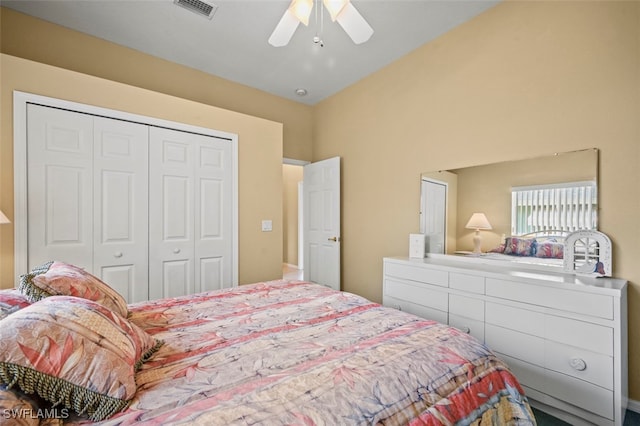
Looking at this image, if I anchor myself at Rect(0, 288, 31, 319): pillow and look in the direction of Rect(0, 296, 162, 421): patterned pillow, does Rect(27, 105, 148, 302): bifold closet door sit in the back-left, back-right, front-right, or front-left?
back-left

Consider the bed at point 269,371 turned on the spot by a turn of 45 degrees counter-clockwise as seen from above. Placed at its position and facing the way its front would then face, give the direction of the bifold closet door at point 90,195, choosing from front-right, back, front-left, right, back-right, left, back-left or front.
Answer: front-left

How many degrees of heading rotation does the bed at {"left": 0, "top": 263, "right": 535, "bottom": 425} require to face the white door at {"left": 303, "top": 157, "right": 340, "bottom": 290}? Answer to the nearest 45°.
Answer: approximately 45° to its left

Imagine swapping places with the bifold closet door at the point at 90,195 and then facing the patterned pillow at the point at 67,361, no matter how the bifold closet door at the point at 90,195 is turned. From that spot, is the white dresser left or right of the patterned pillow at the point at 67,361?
left

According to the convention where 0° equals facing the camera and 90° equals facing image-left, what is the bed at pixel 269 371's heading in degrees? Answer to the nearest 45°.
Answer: approximately 225°

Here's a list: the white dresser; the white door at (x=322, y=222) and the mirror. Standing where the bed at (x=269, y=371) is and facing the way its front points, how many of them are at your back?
0

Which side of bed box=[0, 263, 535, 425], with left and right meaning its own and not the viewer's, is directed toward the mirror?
front

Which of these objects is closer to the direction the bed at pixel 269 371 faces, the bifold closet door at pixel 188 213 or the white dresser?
the white dresser

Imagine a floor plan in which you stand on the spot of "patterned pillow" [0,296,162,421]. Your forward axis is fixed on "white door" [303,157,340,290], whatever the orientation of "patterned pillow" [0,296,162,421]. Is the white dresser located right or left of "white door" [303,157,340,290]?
right

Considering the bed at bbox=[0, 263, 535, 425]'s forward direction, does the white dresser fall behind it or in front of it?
in front
